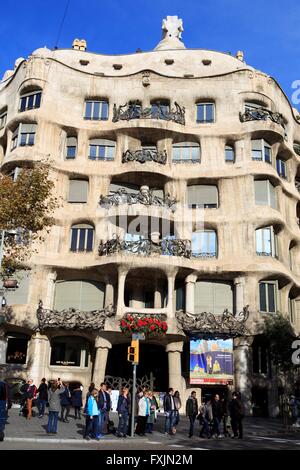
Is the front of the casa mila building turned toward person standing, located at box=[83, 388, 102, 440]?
yes

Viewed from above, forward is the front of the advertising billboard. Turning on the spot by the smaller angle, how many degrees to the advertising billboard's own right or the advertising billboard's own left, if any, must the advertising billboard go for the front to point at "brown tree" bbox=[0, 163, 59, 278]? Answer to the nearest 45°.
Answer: approximately 45° to the advertising billboard's own right

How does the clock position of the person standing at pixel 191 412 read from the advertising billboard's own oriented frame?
The person standing is roughly at 12 o'clock from the advertising billboard.

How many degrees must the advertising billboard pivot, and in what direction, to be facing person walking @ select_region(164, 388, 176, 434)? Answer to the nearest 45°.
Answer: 0° — it already faces them

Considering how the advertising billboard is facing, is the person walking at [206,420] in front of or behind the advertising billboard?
in front

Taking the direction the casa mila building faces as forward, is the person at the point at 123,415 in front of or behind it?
in front

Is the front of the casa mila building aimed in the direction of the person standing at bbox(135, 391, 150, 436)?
yes

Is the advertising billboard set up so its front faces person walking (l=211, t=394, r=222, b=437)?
yes
